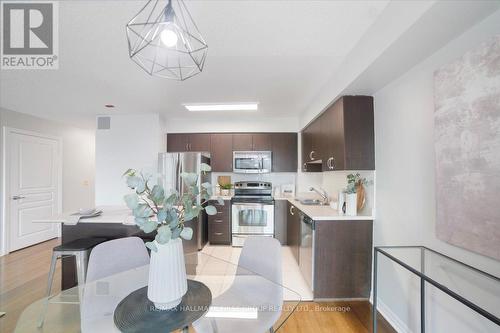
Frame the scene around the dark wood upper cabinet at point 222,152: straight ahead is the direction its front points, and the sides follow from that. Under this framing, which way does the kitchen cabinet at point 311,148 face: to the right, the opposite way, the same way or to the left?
to the right

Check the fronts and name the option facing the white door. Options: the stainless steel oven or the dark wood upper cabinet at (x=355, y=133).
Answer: the dark wood upper cabinet

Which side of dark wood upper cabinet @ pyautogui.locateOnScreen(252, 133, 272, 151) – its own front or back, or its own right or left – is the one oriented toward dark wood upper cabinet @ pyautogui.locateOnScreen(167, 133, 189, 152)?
right

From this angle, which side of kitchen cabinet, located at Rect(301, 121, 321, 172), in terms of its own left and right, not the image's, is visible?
left

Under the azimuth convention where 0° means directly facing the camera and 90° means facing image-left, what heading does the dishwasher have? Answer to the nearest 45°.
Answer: approximately 90°

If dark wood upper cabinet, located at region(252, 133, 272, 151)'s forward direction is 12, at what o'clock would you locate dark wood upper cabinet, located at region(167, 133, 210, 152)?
dark wood upper cabinet, located at region(167, 133, 210, 152) is roughly at 3 o'clock from dark wood upper cabinet, located at region(252, 133, 272, 151).

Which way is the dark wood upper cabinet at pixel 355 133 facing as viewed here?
to the viewer's left

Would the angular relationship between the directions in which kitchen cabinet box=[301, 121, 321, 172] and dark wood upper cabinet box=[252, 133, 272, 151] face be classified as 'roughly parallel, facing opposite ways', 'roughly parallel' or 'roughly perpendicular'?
roughly perpendicular

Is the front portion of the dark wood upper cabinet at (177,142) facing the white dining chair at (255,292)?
yes

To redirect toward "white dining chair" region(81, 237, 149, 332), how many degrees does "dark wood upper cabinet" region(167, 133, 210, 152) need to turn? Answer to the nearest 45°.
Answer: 0° — it already faces it
